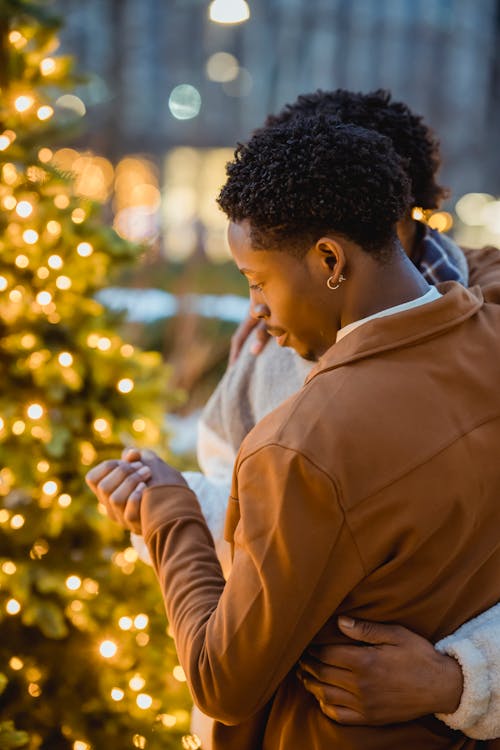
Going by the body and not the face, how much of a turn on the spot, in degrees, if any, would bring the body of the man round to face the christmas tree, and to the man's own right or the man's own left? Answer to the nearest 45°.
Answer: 0° — they already face it

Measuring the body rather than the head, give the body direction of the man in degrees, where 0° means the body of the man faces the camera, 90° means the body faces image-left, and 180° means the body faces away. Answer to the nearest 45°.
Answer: approximately 135°
